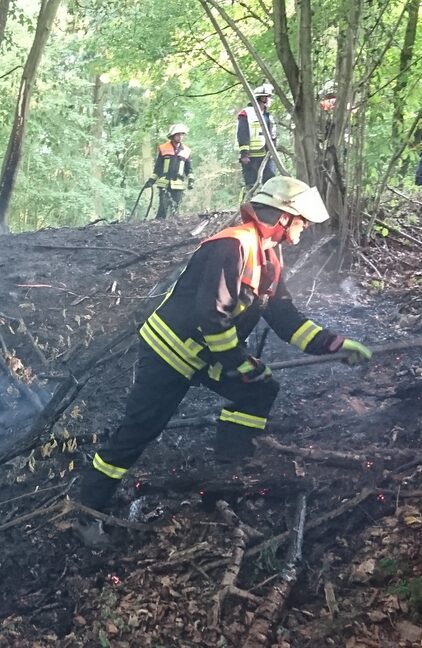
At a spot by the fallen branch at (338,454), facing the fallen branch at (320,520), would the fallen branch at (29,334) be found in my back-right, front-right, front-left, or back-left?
back-right

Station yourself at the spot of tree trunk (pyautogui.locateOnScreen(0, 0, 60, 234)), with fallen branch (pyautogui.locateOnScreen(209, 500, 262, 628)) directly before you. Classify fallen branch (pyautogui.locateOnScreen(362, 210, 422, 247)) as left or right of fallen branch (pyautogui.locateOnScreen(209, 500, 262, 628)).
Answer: left

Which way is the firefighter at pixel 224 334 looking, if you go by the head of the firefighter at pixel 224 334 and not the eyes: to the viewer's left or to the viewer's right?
to the viewer's right

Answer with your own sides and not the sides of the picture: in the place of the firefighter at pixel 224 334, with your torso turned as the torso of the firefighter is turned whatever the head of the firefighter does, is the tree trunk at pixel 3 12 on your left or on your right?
on your left

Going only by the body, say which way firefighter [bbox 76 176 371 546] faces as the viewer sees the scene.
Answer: to the viewer's right

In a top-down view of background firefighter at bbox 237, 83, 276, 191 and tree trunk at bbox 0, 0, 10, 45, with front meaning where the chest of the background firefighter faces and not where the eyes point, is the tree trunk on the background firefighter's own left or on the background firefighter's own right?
on the background firefighter's own right

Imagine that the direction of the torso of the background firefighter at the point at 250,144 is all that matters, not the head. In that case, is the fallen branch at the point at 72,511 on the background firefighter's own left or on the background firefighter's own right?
on the background firefighter's own right

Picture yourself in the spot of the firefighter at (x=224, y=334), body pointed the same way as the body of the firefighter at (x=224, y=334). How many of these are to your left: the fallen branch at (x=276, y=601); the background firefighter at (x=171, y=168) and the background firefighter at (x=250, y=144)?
2

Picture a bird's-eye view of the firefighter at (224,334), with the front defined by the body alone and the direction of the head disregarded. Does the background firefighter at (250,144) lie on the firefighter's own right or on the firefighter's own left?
on the firefighter's own left

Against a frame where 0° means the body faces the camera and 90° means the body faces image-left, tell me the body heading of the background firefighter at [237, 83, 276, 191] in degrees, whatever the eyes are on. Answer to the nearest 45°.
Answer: approximately 315°

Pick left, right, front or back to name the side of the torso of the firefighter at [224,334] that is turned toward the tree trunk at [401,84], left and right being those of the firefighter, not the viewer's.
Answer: left
